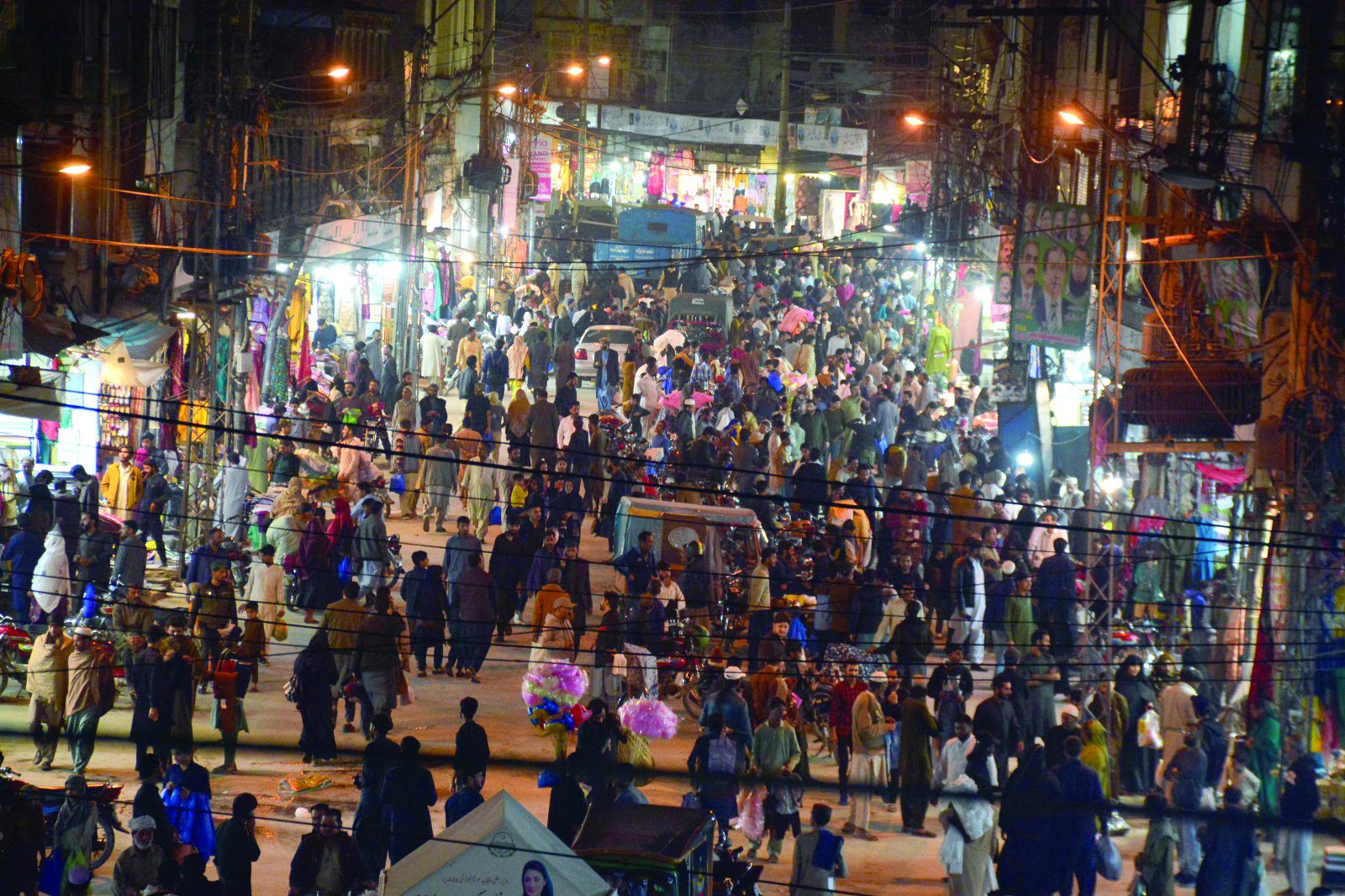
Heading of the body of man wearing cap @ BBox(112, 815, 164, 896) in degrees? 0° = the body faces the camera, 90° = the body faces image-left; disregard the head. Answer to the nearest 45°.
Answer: approximately 0°

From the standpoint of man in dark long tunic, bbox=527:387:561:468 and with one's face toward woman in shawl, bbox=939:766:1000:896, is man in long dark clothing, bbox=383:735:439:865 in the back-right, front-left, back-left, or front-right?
front-right

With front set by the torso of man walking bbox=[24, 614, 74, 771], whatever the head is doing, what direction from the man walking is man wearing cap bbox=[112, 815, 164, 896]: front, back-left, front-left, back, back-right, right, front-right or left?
front

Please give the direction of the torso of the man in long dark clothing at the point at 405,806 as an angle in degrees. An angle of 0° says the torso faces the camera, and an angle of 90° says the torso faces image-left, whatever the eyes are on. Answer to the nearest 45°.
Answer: approximately 180°

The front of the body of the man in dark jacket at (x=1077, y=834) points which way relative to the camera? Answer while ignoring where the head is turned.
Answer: away from the camera

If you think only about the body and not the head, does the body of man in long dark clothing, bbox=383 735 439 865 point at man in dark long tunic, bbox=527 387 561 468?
yes

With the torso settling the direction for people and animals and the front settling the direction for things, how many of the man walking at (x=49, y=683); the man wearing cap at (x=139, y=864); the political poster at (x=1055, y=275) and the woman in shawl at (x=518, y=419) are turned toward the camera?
3
